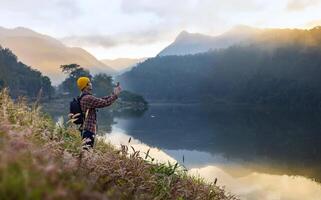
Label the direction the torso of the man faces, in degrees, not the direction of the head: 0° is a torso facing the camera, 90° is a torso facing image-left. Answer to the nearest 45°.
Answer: approximately 270°
